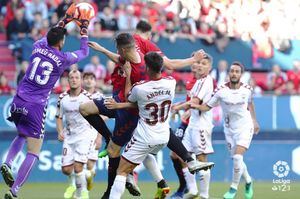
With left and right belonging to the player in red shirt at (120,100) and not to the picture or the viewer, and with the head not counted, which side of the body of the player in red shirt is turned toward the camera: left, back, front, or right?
left

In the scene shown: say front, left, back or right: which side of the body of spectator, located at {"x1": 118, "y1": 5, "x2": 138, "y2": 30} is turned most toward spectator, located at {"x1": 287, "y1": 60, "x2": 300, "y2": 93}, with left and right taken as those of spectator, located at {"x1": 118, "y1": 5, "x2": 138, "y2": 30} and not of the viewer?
left

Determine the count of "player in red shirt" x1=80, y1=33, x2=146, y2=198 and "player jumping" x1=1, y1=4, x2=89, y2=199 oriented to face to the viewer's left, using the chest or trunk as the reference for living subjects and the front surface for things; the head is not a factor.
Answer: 1

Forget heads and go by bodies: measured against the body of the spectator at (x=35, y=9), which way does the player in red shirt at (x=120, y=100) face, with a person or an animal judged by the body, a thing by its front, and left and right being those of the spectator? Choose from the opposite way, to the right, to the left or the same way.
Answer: to the right

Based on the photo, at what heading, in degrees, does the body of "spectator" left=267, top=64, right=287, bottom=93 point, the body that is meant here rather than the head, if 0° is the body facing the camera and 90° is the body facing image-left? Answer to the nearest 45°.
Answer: approximately 0°

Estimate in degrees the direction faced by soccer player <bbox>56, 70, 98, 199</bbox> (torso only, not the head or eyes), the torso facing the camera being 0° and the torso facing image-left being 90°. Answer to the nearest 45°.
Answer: approximately 0°

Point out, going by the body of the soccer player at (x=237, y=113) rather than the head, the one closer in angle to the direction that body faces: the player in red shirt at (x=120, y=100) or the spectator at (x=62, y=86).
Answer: the player in red shirt

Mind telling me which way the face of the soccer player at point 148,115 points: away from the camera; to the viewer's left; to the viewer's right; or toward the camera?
away from the camera
